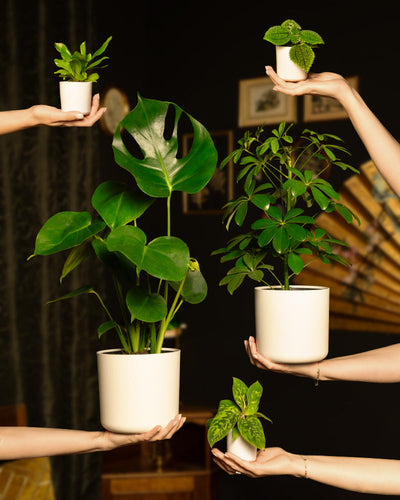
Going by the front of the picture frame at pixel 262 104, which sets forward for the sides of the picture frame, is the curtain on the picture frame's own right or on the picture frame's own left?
on the picture frame's own right

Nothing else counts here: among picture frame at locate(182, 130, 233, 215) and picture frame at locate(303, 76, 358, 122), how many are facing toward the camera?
2

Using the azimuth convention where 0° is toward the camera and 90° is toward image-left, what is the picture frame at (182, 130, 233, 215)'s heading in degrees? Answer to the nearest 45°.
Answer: approximately 0°

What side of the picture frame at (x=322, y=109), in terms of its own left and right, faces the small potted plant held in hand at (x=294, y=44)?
front

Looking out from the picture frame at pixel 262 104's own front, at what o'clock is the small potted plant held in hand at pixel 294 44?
The small potted plant held in hand is roughly at 12 o'clock from the picture frame.

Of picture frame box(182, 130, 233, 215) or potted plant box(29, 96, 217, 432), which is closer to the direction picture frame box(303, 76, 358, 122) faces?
the potted plant

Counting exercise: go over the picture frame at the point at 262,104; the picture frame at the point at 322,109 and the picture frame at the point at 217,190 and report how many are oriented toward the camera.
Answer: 3

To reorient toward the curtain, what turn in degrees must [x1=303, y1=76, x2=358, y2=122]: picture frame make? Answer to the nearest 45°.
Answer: approximately 45° to its right

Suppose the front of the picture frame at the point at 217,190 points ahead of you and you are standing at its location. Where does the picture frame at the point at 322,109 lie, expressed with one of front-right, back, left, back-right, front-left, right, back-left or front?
front-left
